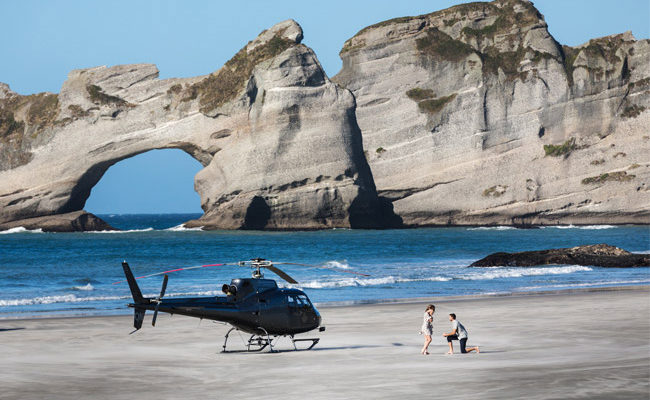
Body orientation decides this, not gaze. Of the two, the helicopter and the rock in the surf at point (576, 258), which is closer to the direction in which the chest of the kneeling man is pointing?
the helicopter

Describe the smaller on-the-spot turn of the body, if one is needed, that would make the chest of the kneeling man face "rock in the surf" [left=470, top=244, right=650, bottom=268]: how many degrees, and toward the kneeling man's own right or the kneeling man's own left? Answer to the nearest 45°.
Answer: approximately 90° to the kneeling man's own right

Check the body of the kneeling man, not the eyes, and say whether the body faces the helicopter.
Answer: yes

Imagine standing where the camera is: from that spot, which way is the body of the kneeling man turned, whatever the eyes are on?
to the viewer's left
